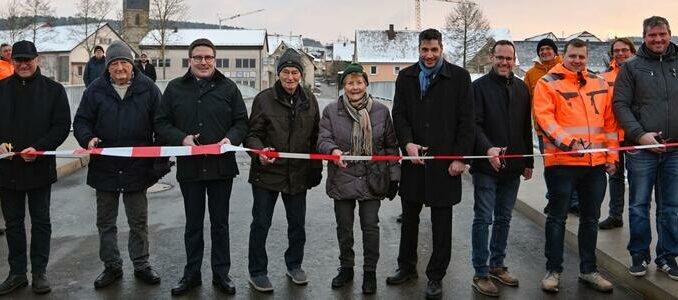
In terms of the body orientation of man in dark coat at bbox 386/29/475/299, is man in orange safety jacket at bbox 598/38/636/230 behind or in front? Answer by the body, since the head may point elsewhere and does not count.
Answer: behind

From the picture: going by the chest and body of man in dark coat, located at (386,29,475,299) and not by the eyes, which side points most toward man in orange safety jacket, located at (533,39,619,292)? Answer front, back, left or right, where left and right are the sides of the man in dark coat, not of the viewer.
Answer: left

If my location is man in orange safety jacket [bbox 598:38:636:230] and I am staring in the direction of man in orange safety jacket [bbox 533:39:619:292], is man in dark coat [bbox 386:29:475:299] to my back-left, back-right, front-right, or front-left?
front-right

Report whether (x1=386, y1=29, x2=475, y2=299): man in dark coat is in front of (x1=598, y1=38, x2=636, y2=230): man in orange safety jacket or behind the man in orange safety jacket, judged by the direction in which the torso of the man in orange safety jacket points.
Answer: in front

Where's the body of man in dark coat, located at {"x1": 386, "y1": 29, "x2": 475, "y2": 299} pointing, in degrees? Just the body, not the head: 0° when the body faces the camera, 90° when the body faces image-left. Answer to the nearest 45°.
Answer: approximately 0°

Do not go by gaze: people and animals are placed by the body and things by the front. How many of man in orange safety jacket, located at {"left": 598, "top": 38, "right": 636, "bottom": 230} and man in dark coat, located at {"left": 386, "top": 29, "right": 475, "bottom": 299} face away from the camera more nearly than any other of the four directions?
0
